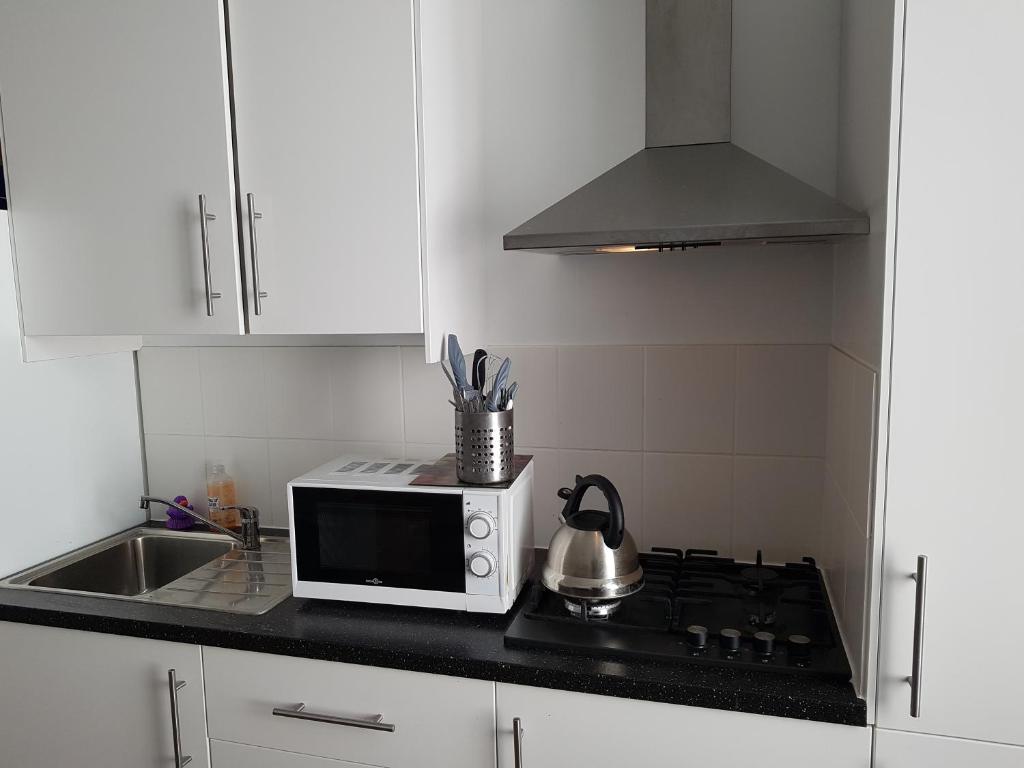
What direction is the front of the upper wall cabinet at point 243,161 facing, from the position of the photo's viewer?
facing the viewer

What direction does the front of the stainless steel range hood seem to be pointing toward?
toward the camera

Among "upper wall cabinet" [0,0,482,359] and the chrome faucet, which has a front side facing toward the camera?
the upper wall cabinet

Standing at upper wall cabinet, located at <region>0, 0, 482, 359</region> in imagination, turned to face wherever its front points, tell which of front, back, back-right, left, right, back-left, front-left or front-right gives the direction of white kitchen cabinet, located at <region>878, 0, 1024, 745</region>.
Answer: front-left

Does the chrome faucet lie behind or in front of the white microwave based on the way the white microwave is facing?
behind

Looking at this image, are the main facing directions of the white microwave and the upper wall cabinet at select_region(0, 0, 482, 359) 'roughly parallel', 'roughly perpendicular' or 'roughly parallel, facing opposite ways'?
roughly parallel

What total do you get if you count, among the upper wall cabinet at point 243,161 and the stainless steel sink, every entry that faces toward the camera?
2

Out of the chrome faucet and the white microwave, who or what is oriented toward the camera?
the white microwave

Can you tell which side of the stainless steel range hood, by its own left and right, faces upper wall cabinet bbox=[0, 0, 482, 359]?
right

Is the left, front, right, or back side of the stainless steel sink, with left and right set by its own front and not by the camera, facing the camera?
front

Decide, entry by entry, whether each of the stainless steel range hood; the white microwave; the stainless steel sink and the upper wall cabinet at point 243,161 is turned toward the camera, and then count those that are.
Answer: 4

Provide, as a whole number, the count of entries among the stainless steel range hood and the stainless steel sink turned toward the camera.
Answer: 2

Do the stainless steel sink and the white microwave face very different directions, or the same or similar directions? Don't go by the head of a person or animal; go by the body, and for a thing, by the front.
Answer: same or similar directions
